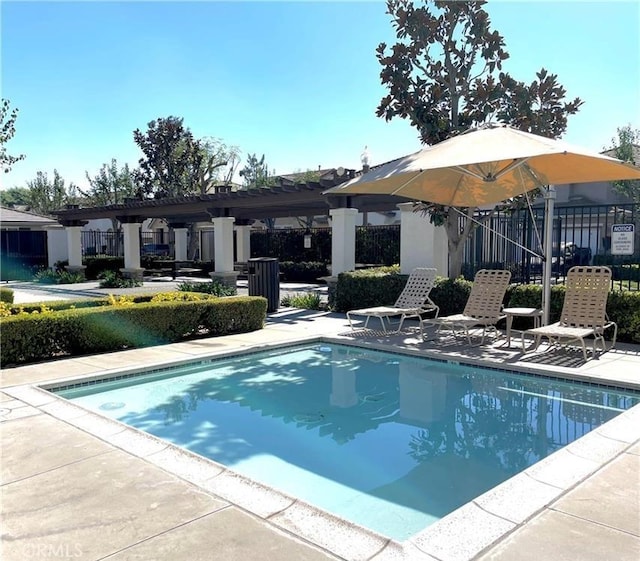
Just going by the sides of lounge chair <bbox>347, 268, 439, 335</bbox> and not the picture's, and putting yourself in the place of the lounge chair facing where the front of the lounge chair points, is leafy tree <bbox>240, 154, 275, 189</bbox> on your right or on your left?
on your right

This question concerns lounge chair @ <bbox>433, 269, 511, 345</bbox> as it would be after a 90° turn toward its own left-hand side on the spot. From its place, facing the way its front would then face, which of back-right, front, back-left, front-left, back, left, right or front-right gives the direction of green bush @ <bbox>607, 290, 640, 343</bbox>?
front-left

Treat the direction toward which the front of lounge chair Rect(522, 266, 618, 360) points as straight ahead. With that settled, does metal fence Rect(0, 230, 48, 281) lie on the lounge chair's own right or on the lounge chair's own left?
on the lounge chair's own right

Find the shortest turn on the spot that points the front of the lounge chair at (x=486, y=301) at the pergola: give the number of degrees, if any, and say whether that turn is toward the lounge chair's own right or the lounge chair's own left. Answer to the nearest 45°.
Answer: approximately 90° to the lounge chair's own right

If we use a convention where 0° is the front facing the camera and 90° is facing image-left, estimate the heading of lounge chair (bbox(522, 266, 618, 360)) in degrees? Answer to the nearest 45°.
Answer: approximately 45°

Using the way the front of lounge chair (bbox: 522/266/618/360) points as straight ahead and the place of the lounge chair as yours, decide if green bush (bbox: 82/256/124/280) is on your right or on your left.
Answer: on your right

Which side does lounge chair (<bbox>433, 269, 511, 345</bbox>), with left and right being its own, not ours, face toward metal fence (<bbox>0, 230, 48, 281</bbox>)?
right

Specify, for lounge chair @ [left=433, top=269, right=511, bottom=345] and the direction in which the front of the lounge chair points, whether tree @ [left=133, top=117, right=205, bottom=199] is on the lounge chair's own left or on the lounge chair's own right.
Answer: on the lounge chair's own right

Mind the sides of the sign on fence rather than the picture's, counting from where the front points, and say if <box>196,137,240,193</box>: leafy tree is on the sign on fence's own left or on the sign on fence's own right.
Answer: on the sign on fence's own right
